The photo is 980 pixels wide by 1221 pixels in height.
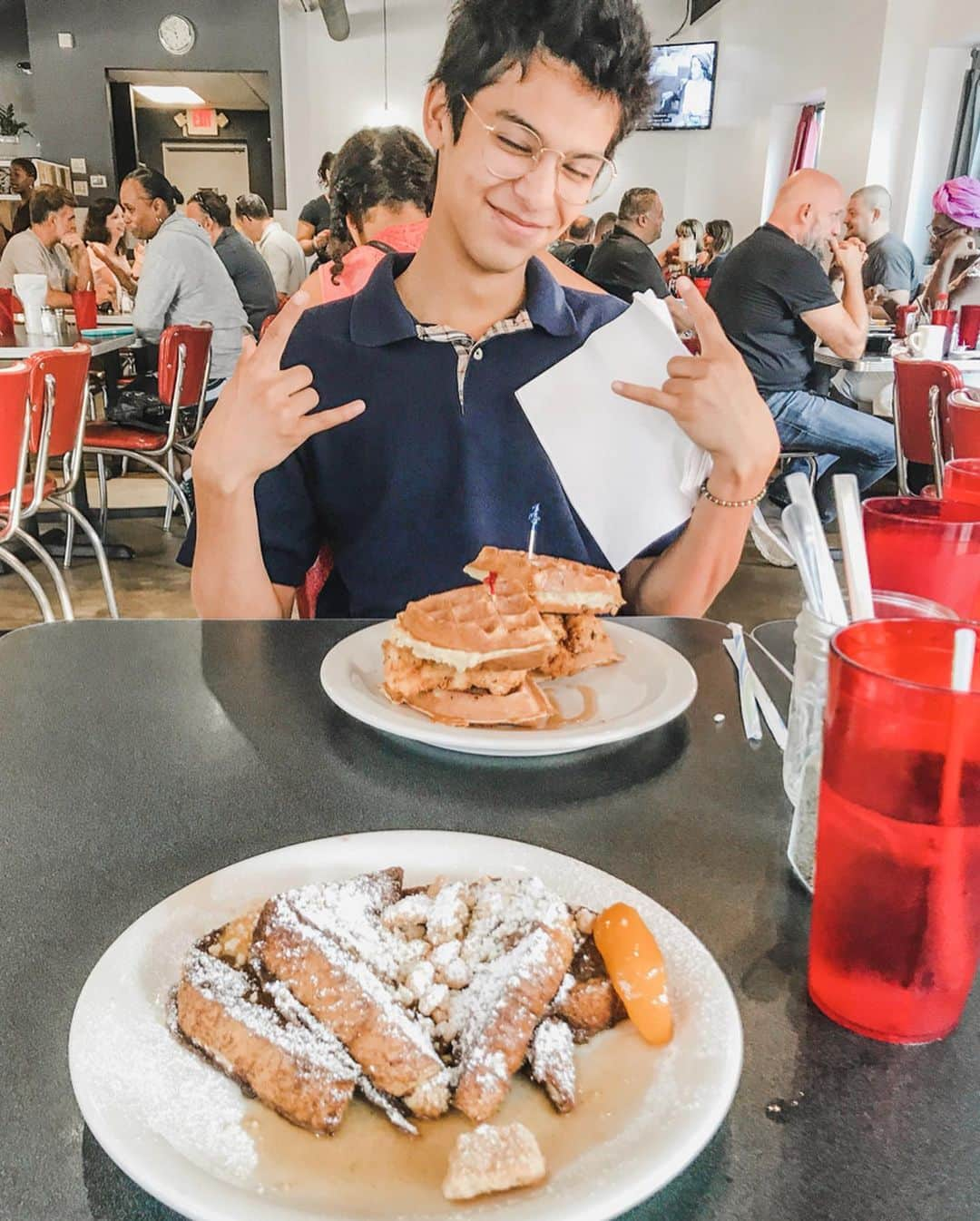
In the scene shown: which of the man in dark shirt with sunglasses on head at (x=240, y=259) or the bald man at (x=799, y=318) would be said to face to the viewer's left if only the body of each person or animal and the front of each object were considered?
the man in dark shirt with sunglasses on head

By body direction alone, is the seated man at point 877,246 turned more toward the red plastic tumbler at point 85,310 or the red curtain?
the red plastic tumbler

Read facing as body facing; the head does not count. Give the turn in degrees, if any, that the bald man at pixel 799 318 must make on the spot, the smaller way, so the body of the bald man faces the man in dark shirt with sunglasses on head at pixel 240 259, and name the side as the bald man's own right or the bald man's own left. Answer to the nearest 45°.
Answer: approximately 180°

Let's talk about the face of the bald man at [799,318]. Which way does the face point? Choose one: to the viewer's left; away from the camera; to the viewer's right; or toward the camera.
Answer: to the viewer's right

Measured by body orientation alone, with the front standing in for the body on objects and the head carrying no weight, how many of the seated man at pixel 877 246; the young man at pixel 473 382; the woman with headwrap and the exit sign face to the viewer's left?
2

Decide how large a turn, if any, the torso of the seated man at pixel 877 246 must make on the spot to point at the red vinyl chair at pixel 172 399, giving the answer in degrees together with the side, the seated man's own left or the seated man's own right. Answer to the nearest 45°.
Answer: approximately 45° to the seated man's own left

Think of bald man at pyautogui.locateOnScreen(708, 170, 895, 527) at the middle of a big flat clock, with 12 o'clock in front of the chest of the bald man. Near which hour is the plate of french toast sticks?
The plate of french toast sticks is roughly at 3 o'clock from the bald man.

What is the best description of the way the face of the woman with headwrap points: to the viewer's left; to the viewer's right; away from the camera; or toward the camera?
to the viewer's left

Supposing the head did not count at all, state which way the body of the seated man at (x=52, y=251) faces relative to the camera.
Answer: to the viewer's right

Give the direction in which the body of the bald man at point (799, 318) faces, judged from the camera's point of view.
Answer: to the viewer's right

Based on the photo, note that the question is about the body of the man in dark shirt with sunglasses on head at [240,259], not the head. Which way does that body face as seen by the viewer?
to the viewer's left

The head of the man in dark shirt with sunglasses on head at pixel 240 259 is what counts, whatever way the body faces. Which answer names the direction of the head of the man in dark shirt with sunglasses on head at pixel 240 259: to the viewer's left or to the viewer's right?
to the viewer's left

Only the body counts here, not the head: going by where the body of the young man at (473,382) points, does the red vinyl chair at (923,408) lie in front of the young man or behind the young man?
behind

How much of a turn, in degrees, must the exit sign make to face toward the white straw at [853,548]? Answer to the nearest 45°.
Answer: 0° — it already faces it
